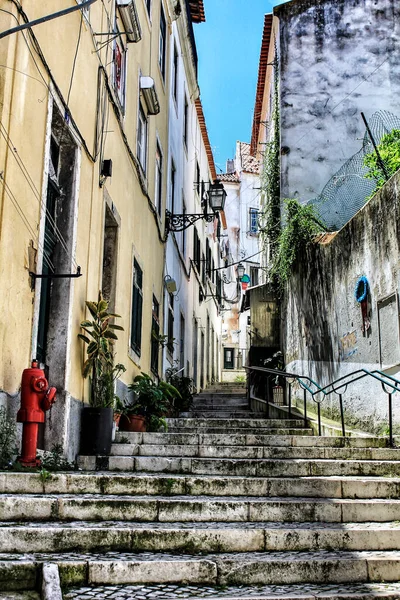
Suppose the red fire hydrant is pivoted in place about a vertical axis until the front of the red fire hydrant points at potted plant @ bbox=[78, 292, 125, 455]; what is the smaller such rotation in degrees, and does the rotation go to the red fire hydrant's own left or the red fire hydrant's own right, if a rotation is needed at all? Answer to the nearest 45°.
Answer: approximately 135° to the red fire hydrant's own left

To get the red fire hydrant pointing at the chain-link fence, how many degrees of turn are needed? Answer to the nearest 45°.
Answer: approximately 90° to its left

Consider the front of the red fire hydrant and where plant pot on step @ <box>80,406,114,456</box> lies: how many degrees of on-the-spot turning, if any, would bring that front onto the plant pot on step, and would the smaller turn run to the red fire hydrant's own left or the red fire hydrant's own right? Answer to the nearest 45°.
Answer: approximately 135° to the red fire hydrant's own left

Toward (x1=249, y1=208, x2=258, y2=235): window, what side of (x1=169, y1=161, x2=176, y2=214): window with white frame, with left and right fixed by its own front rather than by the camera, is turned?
left

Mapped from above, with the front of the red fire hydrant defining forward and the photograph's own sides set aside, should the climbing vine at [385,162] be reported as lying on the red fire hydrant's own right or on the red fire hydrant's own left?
on the red fire hydrant's own left

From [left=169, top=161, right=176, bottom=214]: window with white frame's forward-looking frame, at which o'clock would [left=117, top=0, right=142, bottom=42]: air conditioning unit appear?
The air conditioning unit is roughly at 3 o'clock from the window with white frame.

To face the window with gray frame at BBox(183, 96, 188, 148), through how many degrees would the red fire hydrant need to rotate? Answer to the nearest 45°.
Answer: approximately 135° to its left

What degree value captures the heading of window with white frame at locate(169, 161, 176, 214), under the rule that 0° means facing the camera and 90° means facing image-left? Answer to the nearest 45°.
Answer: approximately 270°

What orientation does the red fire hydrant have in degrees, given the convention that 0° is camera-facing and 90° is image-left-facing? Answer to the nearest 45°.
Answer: approximately 315°

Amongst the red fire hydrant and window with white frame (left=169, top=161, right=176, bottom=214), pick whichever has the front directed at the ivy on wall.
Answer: the window with white frame
